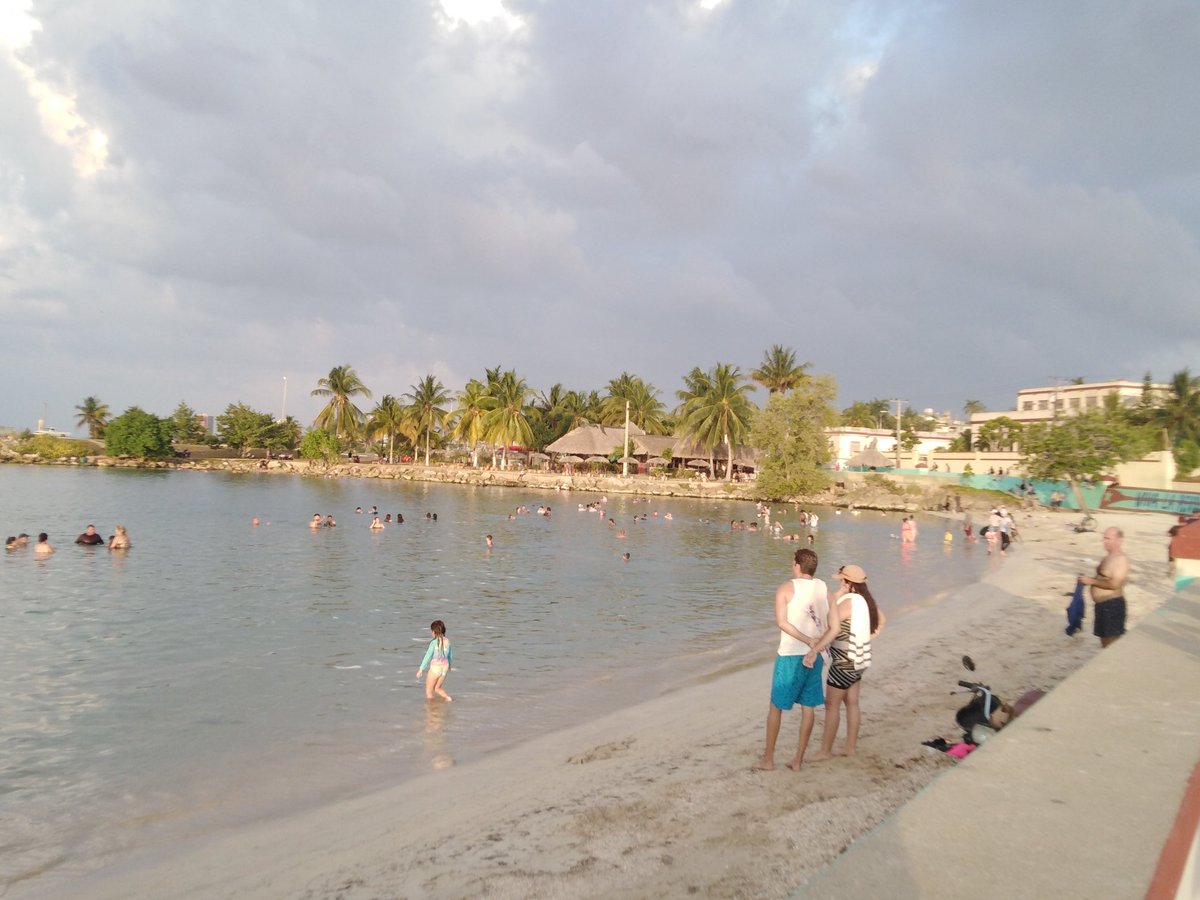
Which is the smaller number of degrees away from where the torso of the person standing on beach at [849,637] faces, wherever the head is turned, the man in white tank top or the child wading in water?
the child wading in water

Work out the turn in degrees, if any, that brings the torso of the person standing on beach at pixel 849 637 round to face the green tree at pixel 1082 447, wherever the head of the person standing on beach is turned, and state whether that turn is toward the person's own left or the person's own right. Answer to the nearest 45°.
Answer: approximately 45° to the person's own right

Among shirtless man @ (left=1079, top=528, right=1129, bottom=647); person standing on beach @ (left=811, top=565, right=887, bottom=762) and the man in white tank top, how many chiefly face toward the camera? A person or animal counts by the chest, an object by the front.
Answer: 0

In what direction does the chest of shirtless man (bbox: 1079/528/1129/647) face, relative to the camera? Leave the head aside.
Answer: to the viewer's left

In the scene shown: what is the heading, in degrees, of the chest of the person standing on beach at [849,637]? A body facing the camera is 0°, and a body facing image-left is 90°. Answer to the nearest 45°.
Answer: approximately 135°

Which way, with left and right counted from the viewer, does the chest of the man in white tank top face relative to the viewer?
facing away from the viewer and to the left of the viewer

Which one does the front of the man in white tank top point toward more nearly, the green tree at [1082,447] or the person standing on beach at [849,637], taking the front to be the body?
the green tree

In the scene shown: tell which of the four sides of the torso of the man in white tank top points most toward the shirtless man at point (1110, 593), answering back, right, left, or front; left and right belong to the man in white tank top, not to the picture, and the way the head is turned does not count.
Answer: right

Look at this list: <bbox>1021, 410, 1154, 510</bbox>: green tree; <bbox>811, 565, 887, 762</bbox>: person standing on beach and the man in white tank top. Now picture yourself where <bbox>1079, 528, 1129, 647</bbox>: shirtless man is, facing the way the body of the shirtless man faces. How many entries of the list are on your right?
1

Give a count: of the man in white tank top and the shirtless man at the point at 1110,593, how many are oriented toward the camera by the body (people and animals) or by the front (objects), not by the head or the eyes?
0

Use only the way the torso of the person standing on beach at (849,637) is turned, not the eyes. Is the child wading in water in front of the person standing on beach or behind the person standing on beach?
in front

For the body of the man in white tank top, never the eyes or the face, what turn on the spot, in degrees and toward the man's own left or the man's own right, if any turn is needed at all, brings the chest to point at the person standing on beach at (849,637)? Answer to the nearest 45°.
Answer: approximately 90° to the man's own right

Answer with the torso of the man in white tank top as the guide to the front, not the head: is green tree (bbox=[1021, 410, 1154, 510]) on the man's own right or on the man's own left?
on the man's own right

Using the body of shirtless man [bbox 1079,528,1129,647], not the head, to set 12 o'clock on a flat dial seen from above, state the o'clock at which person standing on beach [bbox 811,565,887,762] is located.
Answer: The person standing on beach is roughly at 10 o'clock from the shirtless man.

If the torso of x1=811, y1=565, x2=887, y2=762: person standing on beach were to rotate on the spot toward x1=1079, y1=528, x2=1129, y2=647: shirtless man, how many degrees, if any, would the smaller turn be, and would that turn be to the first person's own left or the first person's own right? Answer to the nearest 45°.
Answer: approximately 90° to the first person's own right
